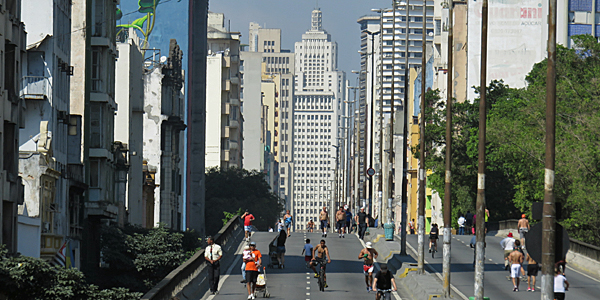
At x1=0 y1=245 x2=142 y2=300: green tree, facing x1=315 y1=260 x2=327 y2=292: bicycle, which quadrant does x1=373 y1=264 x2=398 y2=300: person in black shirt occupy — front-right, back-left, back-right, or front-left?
front-right

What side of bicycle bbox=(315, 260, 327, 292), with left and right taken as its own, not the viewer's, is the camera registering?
front

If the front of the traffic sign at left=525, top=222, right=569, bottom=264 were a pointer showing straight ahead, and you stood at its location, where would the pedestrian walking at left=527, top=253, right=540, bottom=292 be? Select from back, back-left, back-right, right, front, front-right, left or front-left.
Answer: front

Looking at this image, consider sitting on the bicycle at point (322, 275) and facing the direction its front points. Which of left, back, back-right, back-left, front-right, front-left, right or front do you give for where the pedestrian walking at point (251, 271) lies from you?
front-right

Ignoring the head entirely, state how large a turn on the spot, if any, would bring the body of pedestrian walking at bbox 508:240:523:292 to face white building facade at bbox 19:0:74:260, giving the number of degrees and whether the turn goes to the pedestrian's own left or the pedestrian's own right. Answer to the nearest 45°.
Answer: approximately 90° to the pedestrian's own left

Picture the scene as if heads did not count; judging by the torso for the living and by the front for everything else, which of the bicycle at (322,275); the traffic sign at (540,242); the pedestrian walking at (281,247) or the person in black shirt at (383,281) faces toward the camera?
the bicycle

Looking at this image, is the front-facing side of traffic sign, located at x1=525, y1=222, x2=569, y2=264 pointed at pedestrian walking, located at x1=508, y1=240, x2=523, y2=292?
yes

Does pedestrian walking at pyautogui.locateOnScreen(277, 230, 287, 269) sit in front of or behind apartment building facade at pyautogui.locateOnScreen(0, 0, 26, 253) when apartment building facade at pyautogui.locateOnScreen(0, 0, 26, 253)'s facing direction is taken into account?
in front

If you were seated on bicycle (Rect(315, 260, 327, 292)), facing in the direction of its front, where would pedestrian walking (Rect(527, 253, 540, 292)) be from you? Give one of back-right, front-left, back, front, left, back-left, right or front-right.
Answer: left

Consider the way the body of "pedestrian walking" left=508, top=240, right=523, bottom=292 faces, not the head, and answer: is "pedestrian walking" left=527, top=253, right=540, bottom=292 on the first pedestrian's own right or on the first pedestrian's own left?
on the first pedestrian's own right

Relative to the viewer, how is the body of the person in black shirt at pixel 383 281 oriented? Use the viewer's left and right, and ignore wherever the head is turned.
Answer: facing away from the viewer

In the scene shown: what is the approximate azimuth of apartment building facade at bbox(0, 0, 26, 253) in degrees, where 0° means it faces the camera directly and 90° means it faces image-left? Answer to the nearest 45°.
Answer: approximately 270°

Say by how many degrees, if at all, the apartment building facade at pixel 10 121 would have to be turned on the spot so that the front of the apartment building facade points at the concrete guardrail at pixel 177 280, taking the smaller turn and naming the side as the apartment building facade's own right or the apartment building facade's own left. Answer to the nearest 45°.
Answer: approximately 45° to the apartment building facade's own right

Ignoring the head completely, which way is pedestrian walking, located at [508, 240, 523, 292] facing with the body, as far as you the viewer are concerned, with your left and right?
facing away from the viewer
